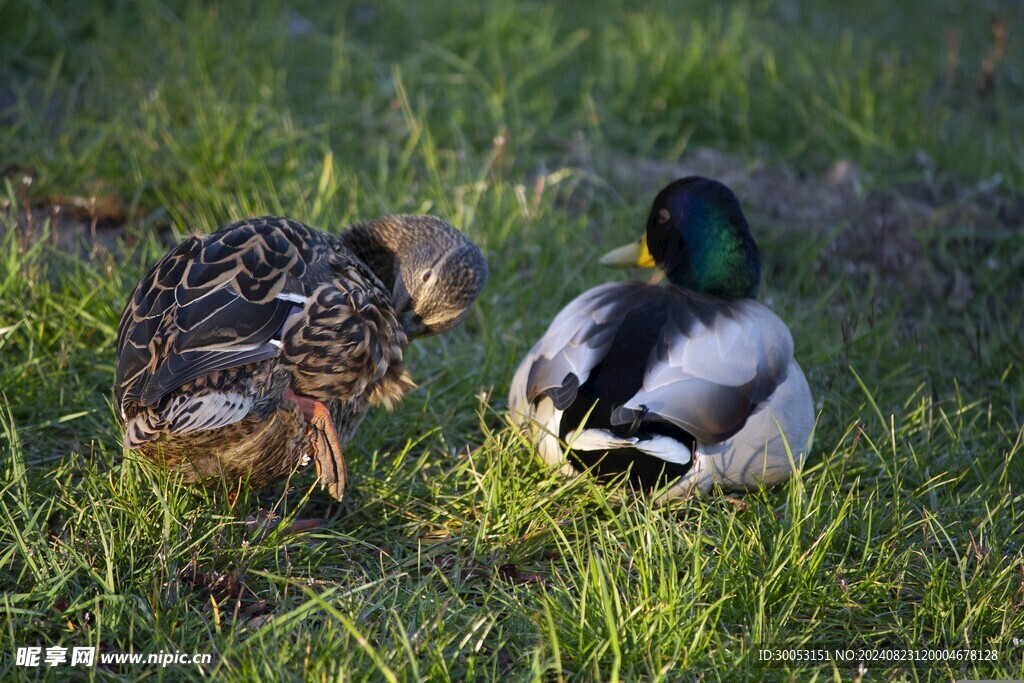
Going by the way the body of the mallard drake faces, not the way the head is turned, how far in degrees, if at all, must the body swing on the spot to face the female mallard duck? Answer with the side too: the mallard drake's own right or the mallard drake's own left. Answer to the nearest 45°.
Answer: approximately 135° to the mallard drake's own left

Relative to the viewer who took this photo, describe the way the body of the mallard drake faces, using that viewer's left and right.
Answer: facing away from the viewer and to the right of the viewer
